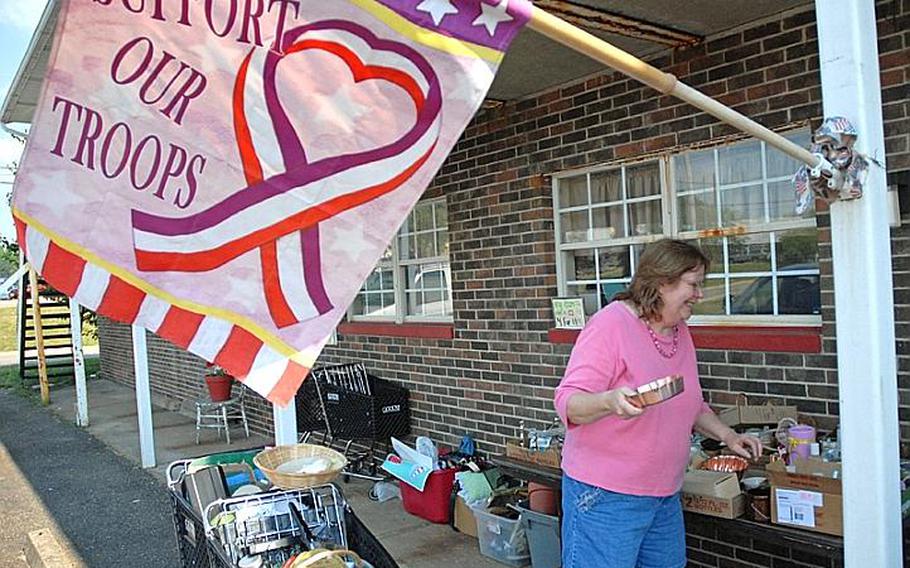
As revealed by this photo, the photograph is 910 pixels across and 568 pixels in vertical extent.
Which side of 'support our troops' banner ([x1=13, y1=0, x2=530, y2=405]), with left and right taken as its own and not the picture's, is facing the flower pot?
back

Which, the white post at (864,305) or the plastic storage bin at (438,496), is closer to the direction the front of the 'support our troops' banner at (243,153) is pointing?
the white post

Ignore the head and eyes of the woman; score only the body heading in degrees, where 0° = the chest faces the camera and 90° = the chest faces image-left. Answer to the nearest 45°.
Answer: approximately 315°

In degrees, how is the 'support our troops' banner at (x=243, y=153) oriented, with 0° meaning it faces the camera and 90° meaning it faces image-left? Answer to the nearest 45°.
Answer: approximately 0°

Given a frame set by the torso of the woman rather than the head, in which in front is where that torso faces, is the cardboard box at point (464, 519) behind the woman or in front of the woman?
behind

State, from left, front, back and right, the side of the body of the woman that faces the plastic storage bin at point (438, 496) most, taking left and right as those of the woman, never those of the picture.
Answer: back

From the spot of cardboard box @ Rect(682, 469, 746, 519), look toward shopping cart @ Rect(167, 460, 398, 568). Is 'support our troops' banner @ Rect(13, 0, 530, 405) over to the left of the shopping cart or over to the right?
left
